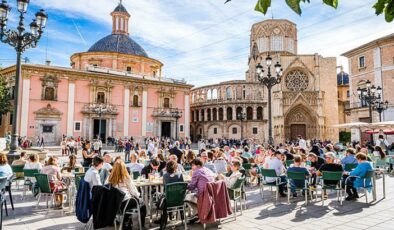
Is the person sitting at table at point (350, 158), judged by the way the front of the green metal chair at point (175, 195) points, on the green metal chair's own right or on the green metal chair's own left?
on the green metal chair's own right

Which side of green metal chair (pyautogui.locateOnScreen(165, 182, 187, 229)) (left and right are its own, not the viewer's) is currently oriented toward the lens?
back

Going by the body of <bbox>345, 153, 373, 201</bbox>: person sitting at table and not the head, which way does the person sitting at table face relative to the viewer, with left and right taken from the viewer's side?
facing to the left of the viewer

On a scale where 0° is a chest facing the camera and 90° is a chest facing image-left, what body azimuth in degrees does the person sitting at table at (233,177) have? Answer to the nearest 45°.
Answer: approximately 90°

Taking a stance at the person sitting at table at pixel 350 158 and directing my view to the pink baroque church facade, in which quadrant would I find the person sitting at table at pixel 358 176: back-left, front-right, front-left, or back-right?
back-left

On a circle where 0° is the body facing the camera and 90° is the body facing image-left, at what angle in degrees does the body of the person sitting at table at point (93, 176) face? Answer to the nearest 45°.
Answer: approximately 270°

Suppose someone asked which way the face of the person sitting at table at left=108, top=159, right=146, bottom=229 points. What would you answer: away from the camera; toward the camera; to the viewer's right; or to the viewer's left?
away from the camera

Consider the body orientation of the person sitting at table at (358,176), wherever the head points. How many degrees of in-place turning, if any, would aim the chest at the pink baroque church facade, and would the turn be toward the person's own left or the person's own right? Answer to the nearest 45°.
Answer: approximately 45° to the person's own right

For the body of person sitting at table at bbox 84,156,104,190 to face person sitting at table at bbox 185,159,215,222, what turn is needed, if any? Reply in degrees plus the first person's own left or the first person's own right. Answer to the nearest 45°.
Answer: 0° — they already face them

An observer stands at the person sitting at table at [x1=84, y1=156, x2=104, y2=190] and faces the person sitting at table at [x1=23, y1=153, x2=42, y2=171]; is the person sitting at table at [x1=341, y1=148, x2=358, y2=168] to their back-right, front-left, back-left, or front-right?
back-right
